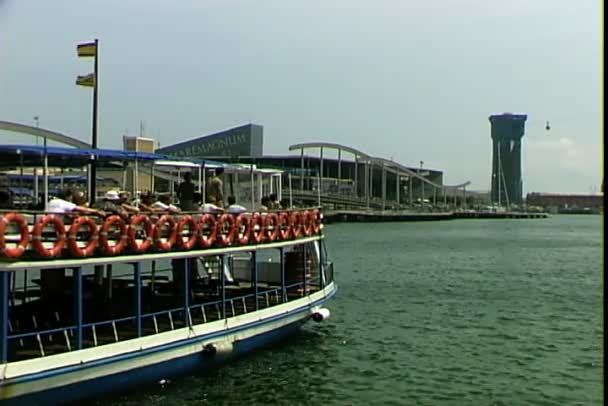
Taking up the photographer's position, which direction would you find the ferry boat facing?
facing away from the viewer and to the right of the viewer

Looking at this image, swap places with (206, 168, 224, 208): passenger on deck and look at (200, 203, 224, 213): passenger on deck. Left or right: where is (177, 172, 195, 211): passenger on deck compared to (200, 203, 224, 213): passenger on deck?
right
